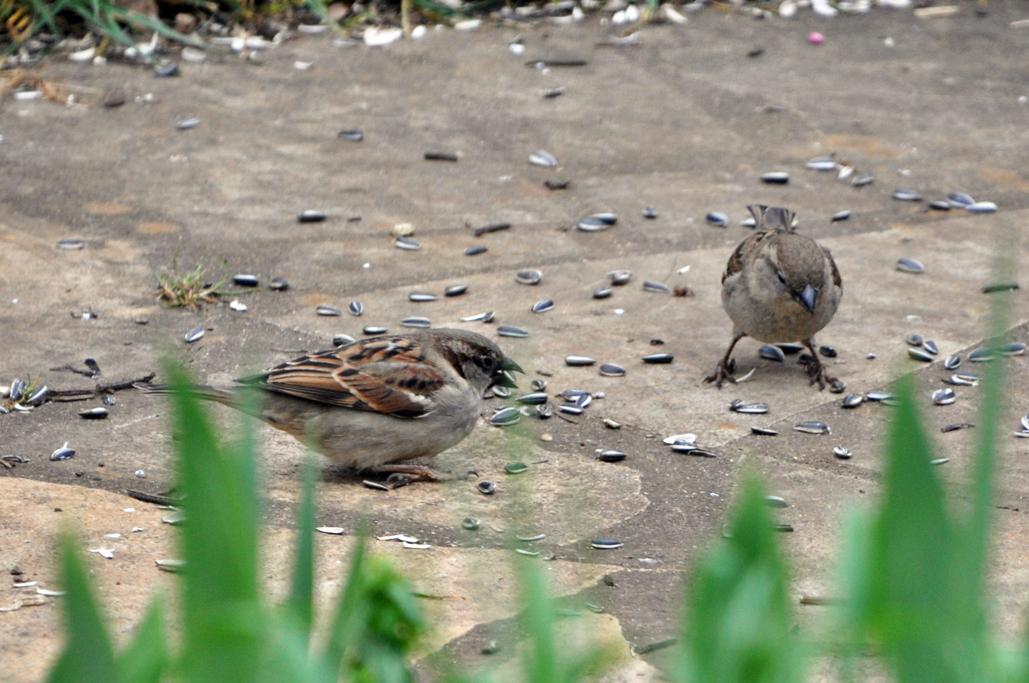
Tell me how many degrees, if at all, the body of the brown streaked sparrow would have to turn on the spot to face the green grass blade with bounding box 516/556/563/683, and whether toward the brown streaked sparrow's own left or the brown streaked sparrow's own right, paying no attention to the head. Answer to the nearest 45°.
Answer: approximately 90° to the brown streaked sparrow's own right

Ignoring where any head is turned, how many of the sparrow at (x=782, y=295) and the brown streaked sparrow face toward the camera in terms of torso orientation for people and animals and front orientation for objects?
1

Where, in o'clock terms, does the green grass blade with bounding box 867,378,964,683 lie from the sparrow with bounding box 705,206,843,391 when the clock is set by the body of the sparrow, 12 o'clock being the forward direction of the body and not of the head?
The green grass blade is roughly at 12 o'clock from the sparrow.

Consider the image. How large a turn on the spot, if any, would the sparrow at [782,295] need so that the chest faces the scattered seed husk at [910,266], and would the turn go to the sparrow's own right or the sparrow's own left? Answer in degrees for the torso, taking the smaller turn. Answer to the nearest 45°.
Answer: approximately 135° to the sparrow's own left

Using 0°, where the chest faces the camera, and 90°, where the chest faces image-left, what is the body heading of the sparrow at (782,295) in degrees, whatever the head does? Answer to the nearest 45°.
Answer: approximately 0°

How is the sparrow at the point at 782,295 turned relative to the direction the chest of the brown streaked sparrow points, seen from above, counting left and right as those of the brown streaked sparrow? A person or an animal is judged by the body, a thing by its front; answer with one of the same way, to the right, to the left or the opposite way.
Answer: to the right

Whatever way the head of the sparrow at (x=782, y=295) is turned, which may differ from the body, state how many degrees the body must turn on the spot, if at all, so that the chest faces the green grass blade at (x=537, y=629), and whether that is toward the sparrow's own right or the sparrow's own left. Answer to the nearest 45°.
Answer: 0° — it already faces it

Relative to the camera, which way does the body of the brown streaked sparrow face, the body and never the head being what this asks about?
to the viewer's right

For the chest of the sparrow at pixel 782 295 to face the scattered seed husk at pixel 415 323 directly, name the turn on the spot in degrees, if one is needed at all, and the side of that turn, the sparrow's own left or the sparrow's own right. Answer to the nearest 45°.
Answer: approximately 90° to the sparrow's own right

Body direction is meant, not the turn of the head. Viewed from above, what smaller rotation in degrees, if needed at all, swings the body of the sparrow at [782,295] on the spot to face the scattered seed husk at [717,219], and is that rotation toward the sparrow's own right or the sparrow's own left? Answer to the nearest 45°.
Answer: approximately 180°

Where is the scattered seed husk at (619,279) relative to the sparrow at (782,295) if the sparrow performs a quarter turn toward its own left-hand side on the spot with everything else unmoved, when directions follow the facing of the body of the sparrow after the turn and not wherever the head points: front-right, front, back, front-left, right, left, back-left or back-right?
back-left
